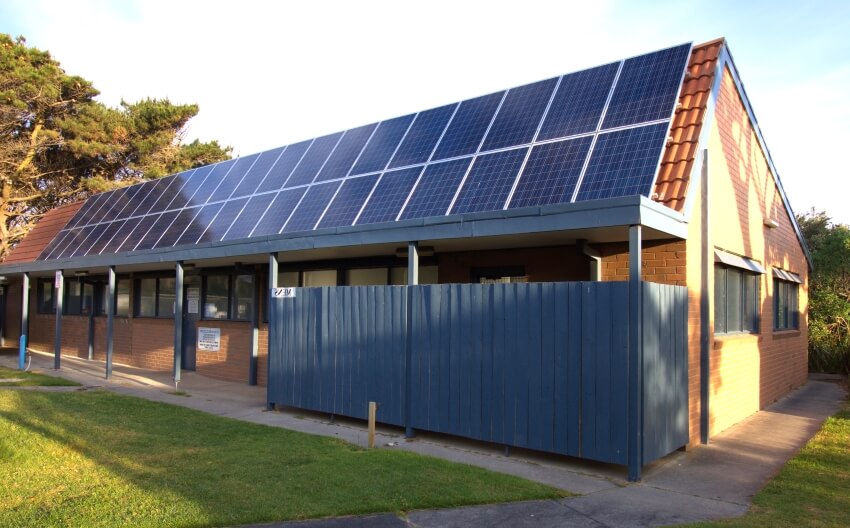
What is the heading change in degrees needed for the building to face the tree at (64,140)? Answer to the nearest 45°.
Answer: approximately 90° to its right

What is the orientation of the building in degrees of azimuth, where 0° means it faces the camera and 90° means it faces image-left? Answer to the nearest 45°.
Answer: approximately 45°

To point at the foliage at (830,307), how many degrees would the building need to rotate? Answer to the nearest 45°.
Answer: approximately 180°

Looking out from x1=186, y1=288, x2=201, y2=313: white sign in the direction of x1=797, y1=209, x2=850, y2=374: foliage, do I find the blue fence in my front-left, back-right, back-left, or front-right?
front-right

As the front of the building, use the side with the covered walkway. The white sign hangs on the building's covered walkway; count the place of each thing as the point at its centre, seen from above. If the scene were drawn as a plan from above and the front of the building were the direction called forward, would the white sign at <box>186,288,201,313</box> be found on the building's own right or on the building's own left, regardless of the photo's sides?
on the building's own right
